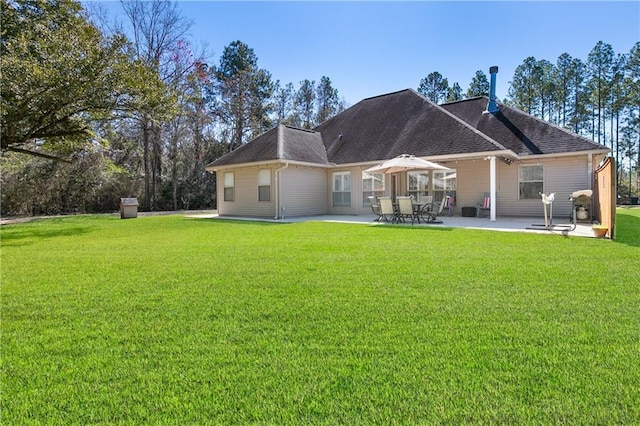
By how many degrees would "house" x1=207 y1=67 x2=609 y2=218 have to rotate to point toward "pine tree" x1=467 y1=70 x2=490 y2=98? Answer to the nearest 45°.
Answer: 0° — it already faces it

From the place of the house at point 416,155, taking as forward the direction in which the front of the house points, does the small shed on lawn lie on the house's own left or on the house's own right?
on the house's own left

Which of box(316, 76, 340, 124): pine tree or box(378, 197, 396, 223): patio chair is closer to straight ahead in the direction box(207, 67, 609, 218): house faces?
the pine tree

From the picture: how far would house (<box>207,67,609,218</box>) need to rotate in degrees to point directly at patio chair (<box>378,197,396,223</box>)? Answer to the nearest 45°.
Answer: approximately 180°

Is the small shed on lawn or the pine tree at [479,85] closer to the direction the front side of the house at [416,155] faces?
the pine tree

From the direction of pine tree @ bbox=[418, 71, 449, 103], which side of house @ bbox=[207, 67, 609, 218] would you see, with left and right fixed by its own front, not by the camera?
front

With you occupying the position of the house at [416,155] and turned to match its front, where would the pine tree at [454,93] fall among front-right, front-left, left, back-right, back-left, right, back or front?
front

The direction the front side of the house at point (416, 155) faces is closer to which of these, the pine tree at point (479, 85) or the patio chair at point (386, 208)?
the pine tree

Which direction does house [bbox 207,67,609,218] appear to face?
away from the camera

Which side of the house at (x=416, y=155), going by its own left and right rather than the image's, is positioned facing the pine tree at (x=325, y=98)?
front

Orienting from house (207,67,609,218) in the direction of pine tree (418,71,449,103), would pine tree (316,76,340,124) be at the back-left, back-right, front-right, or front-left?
front-left

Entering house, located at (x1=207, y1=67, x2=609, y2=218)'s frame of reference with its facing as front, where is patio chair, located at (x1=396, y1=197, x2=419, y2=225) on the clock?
The patio chair is roughly at 6 o'clock from the house.
